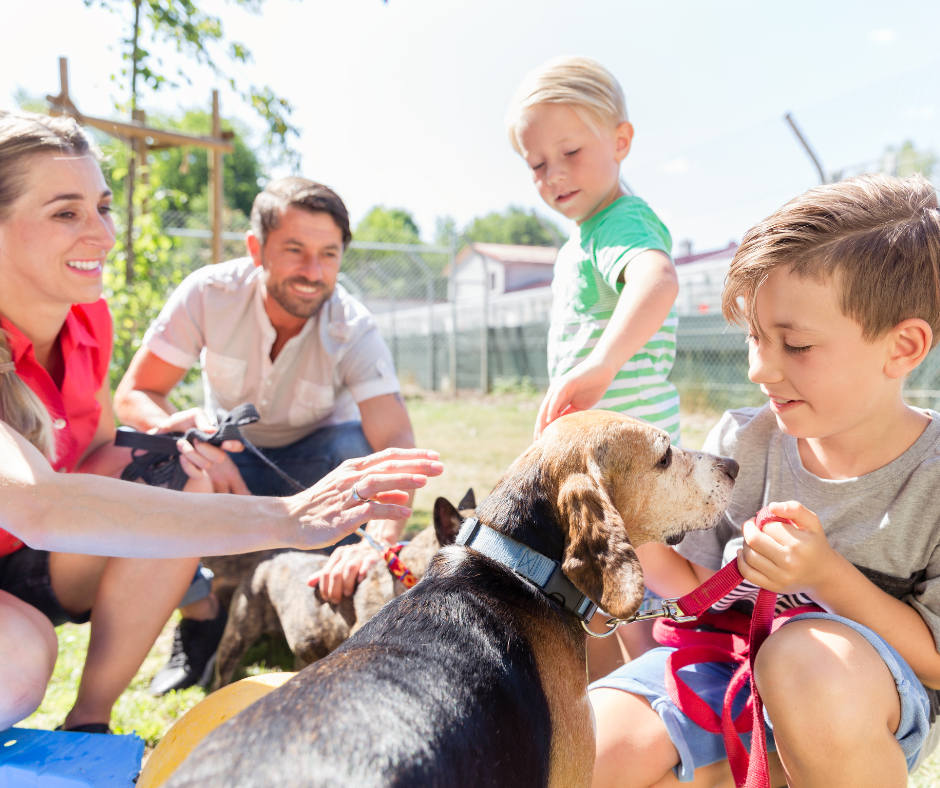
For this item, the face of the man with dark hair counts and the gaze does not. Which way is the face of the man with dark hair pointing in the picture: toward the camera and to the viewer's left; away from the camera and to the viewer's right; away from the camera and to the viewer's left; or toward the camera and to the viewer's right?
toward the camera and to the viewer's right

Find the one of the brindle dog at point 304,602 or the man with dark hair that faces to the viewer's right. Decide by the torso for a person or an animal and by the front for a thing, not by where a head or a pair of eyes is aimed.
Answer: the brindle dog

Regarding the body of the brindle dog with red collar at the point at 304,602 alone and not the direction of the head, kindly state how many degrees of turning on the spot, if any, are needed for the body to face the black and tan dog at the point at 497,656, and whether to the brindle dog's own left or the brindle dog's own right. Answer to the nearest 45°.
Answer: approximately 90° to the brindle dog's own right

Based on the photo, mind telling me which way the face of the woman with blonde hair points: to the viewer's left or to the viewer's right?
to the viewer's right

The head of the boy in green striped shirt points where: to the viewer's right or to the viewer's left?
to the viewer's left

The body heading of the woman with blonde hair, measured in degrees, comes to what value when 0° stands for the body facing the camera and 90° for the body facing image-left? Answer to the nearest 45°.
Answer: approximately 315°

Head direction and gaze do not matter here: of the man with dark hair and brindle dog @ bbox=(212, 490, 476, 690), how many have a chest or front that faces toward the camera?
1

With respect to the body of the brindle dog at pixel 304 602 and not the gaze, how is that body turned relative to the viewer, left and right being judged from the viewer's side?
facing to the right of the viewer

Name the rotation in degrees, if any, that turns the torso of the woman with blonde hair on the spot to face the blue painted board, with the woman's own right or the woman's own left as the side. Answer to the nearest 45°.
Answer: approximately 45° to the woman's own right

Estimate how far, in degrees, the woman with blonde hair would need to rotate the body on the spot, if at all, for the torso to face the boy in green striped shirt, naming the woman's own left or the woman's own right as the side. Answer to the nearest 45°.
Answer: approximately 45° to the woman's own left
